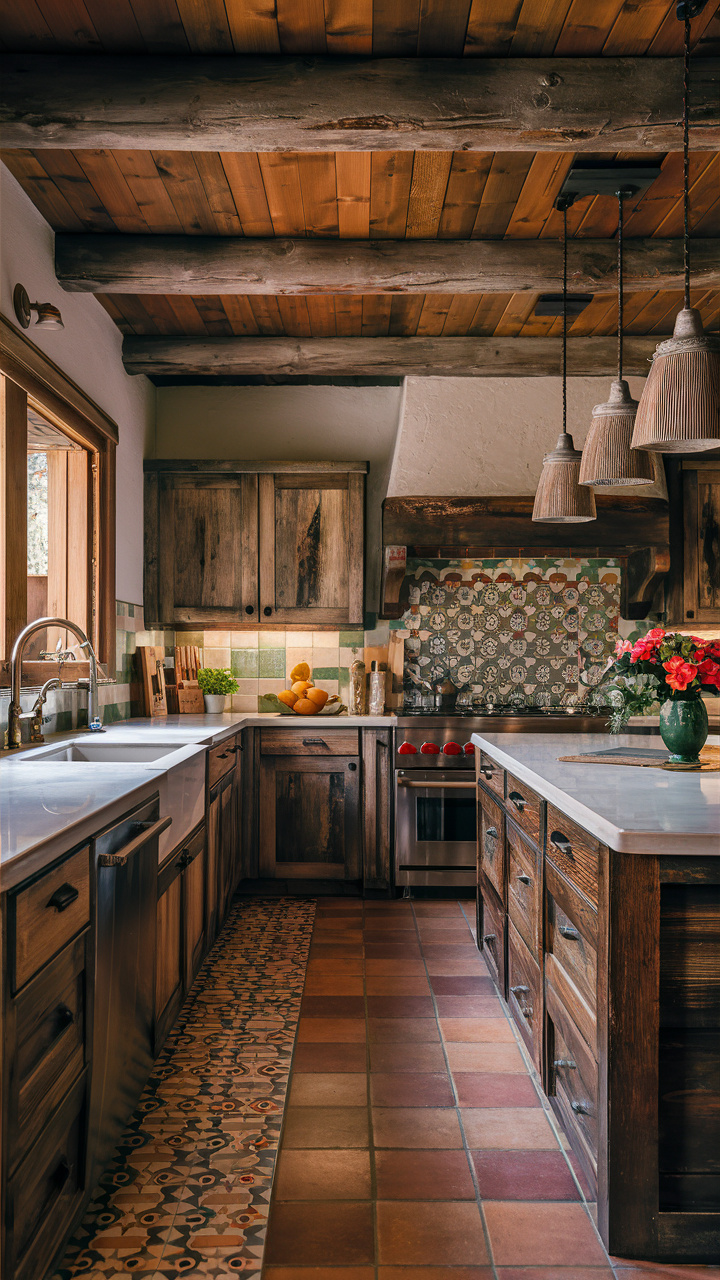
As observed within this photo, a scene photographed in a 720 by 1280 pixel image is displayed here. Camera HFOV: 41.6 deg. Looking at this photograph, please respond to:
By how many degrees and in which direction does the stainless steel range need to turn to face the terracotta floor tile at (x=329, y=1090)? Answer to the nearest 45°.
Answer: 0° — it already faces it

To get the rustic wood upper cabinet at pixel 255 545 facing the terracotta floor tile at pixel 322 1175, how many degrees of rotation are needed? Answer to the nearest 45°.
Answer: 0° — it already faces it

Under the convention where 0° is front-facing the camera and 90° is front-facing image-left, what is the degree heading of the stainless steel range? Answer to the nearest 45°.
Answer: approximately 0°

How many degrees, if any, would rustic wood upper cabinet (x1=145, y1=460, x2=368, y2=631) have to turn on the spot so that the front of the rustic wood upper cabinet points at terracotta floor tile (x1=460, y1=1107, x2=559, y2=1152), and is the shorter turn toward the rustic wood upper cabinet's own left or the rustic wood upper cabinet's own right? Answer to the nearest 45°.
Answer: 0° — it already faces it

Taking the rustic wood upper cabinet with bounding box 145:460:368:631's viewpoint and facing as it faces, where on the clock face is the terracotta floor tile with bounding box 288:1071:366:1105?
The terracotta floor tile is roughly at 12 o'clock from the rustic wood upper cabinet.

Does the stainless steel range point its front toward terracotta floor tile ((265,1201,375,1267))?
yes

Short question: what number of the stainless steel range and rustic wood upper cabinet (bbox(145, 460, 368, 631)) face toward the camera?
2

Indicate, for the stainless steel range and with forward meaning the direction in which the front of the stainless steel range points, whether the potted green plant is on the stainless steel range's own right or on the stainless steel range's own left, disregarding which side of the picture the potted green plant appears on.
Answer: on the stainless steel range's own right

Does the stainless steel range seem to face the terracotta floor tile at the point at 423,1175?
yes

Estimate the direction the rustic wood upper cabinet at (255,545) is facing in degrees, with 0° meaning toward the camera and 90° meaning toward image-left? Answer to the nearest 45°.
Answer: approximately 0°
